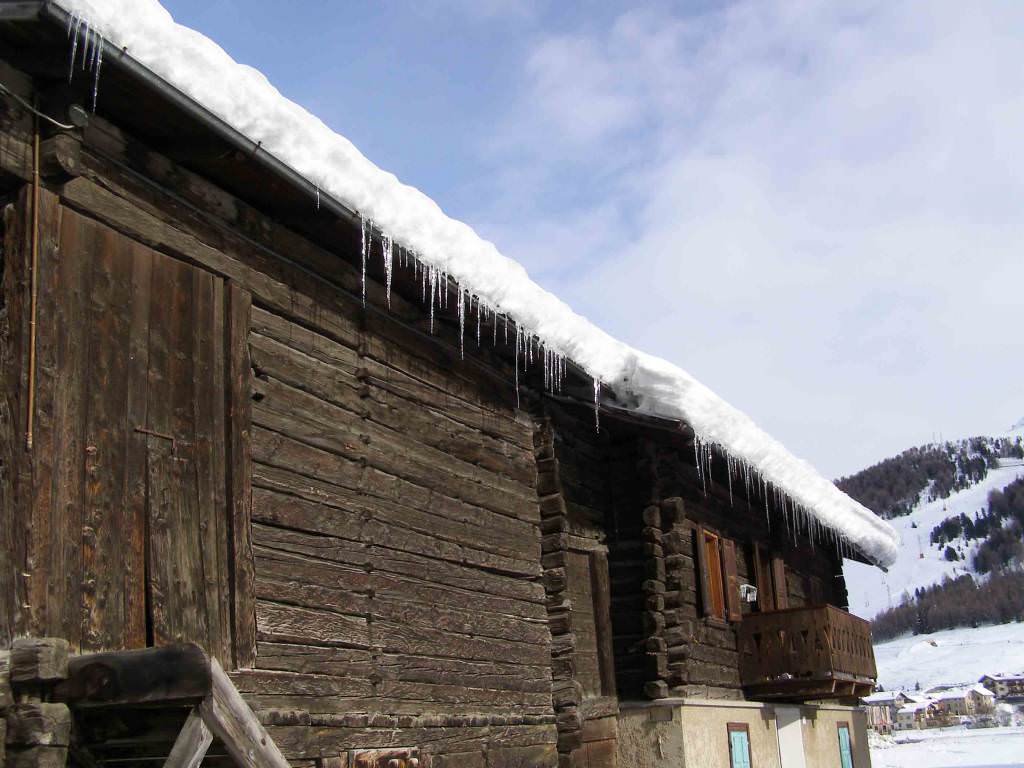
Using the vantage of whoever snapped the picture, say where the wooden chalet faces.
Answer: facing the viewer and to the right of the viewer
